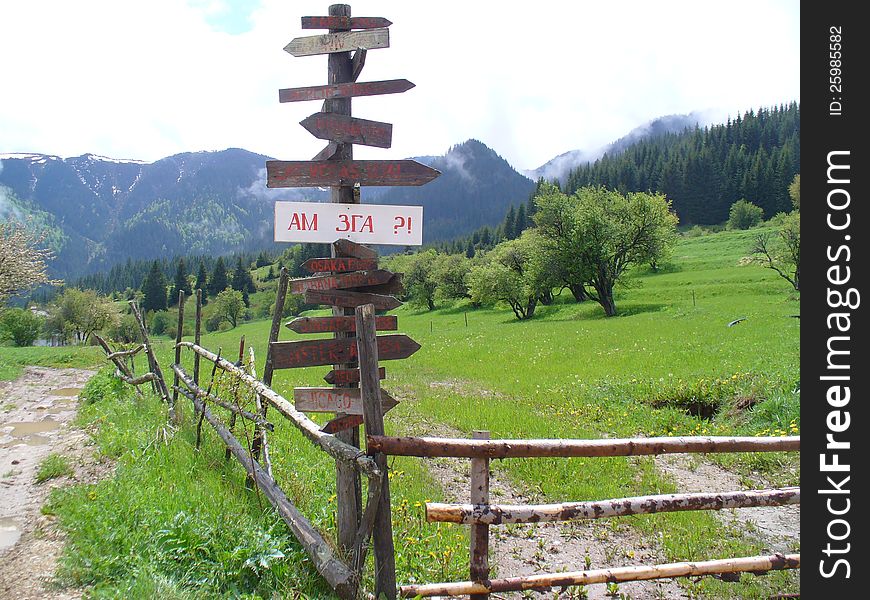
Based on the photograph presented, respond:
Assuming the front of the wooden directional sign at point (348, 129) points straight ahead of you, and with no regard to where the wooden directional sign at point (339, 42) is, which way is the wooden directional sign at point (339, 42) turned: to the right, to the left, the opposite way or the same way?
the same way

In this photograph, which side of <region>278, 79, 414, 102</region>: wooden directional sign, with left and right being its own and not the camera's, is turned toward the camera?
front

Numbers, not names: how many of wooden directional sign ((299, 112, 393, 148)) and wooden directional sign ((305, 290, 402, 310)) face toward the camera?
2

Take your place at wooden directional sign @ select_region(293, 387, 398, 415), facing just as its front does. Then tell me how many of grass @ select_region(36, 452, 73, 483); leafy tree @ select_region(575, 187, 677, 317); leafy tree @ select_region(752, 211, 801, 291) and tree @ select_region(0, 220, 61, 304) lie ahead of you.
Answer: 0

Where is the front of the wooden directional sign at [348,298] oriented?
toward the camera

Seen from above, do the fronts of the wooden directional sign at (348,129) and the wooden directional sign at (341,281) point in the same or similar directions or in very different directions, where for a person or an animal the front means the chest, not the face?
same or similar directions

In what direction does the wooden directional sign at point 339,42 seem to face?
toward the camera

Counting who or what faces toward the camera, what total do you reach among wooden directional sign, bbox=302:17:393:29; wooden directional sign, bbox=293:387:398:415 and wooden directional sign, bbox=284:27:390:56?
3

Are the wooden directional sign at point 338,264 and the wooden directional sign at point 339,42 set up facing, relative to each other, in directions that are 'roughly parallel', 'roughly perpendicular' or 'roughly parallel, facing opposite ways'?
roughly parallel

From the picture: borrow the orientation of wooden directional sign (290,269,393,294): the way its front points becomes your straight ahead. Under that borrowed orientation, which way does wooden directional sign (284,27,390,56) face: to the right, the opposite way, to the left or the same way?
the same way
